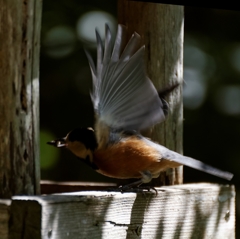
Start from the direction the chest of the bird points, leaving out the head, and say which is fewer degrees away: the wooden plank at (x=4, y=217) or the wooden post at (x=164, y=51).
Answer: the wooden plank

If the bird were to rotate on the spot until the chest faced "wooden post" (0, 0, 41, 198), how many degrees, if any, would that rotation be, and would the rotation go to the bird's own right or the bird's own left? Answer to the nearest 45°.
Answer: approximately 45° to the bird's own left

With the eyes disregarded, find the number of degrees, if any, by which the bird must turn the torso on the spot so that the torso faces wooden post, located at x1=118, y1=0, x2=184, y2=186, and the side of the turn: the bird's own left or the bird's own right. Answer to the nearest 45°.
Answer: approximately 135° to the bird's own right

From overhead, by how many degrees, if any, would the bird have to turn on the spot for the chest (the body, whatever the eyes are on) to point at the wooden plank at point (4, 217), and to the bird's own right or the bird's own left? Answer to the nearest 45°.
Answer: approximately 45° to the bird's own left

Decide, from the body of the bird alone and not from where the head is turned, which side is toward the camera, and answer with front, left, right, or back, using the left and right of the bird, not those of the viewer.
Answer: left

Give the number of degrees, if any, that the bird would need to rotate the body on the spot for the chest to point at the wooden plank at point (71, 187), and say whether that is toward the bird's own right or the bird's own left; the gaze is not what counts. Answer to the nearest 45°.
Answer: approximately 45° to the bird's own right
